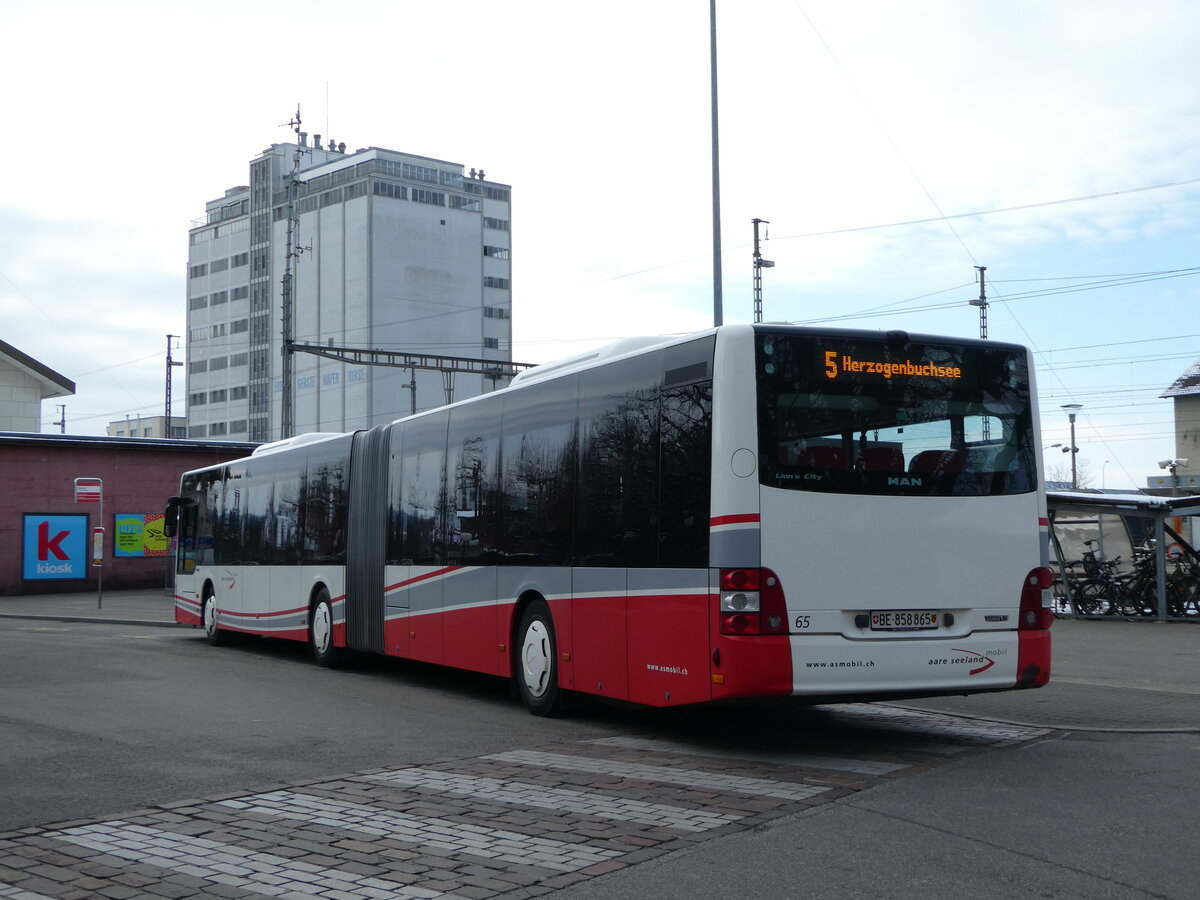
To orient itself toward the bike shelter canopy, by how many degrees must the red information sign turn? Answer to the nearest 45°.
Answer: approximately 45° to its left

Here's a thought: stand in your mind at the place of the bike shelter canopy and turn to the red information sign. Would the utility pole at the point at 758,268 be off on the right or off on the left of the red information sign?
right

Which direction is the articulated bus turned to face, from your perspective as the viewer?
facing away from the viewer and to the left of the viewer

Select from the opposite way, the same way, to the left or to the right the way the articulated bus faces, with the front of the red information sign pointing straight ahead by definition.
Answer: the opposite way

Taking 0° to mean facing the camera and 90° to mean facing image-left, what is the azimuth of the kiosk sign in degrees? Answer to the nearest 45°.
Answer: approximately 0°

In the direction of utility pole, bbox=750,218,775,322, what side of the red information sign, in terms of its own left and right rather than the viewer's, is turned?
left

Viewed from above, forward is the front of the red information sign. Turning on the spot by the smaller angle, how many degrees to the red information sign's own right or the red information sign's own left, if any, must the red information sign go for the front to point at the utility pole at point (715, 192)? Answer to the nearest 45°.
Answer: approximately 45° to the red information sign's own left

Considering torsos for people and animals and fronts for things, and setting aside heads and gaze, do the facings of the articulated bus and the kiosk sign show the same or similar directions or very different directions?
very different directions

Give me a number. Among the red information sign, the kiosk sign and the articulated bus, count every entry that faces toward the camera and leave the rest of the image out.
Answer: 2
